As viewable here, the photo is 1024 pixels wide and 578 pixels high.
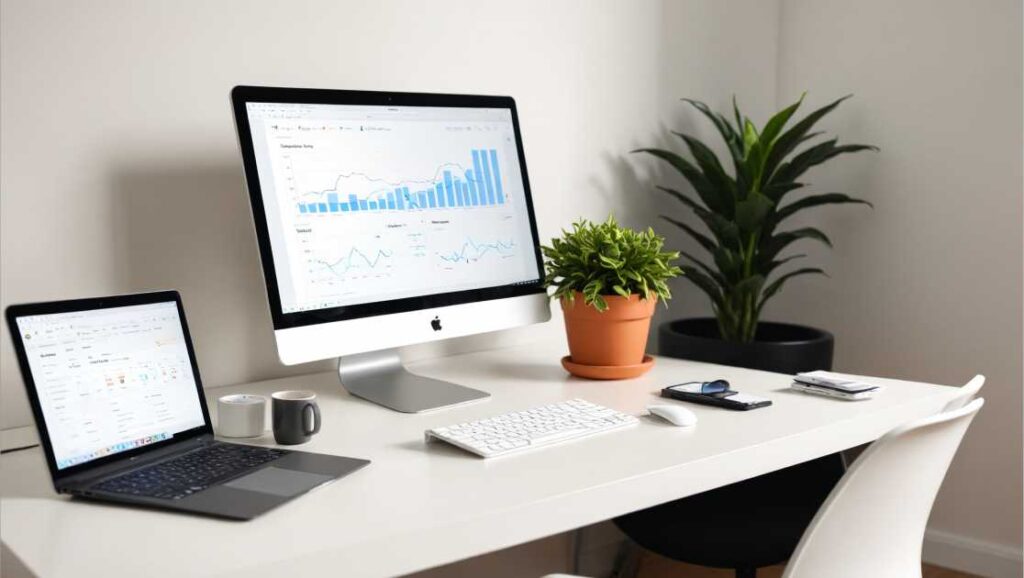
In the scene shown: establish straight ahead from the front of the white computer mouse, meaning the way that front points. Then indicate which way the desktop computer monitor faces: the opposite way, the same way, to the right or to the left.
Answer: the opposite way

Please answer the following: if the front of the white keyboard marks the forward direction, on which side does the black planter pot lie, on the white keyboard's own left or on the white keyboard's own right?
on the white keyboard's own left

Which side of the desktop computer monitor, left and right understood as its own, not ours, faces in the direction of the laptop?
right
